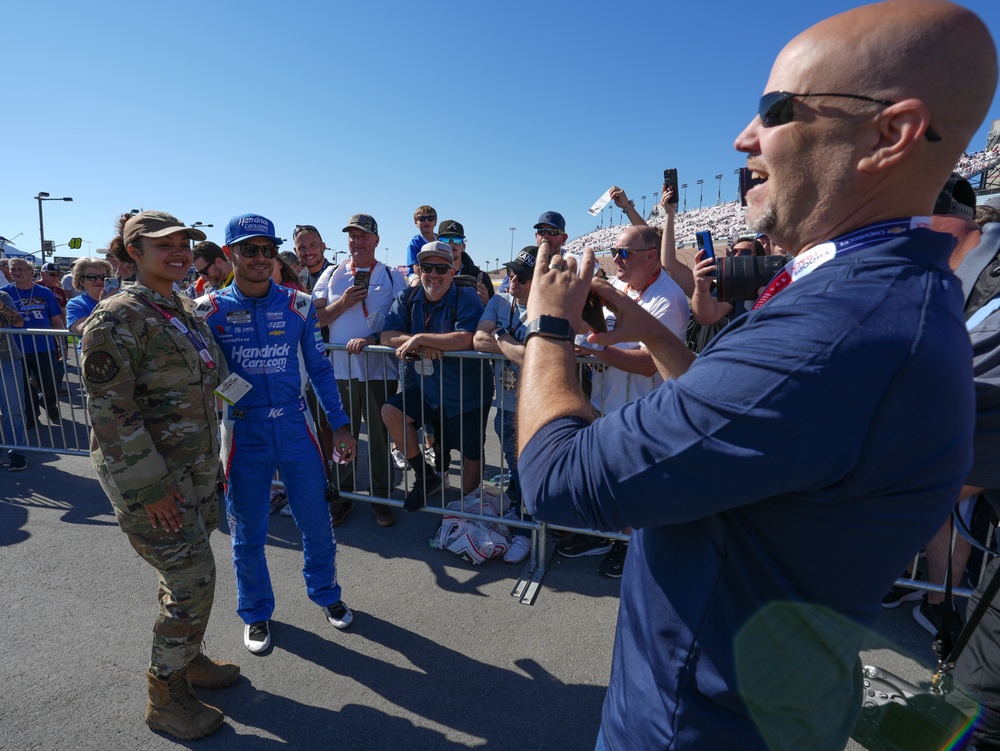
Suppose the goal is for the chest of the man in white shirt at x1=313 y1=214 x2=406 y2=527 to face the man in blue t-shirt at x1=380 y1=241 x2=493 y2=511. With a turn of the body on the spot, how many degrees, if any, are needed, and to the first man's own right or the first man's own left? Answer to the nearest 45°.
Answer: approximately 45° to the first man's own left

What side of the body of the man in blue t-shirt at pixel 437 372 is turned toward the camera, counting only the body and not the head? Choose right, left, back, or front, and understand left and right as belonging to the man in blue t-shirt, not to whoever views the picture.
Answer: front

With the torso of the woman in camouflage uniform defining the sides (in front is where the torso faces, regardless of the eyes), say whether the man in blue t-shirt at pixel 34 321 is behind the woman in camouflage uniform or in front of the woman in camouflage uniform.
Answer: behind

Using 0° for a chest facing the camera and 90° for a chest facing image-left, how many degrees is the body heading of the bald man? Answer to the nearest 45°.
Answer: approximately 90°

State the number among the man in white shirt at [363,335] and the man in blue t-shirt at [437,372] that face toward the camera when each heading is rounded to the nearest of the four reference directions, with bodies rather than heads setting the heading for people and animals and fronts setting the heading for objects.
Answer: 2

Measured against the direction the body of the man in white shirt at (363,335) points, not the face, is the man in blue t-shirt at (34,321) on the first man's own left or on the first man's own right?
on the first man's own right

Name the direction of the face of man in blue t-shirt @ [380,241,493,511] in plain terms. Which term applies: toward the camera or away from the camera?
toward the camera

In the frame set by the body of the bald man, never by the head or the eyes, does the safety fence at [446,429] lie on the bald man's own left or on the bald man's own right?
on the bald man's own right

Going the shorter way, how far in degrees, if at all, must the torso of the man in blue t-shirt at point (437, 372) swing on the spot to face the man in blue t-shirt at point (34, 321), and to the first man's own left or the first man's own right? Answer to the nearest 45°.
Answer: approximately 135° to the first man's own right

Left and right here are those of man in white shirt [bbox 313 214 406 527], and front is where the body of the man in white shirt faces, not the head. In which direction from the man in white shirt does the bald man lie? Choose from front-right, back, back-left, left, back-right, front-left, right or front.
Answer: front

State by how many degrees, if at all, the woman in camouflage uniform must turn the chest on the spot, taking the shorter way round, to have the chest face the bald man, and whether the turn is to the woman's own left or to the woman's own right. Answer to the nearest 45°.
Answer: approximately 45° to the woman's own right

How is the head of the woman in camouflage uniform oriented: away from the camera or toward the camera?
toward the camera

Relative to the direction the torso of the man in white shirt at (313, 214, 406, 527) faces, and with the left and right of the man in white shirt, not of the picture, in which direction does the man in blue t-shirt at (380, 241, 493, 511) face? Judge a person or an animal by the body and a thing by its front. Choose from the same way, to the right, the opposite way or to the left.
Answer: the same way

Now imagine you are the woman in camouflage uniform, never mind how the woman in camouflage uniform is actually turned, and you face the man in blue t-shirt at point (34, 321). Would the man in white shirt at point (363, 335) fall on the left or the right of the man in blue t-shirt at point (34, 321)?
right

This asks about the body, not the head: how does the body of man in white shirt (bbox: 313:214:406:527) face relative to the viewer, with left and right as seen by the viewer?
facing the viewer

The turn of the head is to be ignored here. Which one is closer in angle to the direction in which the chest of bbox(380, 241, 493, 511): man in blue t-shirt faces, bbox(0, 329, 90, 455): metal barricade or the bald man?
the bald man

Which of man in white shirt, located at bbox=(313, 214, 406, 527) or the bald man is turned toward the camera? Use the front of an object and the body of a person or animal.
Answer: the man in white shirt

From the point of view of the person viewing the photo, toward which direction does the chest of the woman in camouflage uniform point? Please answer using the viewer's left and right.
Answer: facing the viewer and to the right of the viewer

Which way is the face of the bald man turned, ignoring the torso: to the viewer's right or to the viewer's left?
to the viewer's left

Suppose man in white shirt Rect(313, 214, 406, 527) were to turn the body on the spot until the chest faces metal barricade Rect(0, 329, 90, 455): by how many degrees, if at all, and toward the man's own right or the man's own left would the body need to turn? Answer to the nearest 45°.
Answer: approximately 135° to the man's own right
